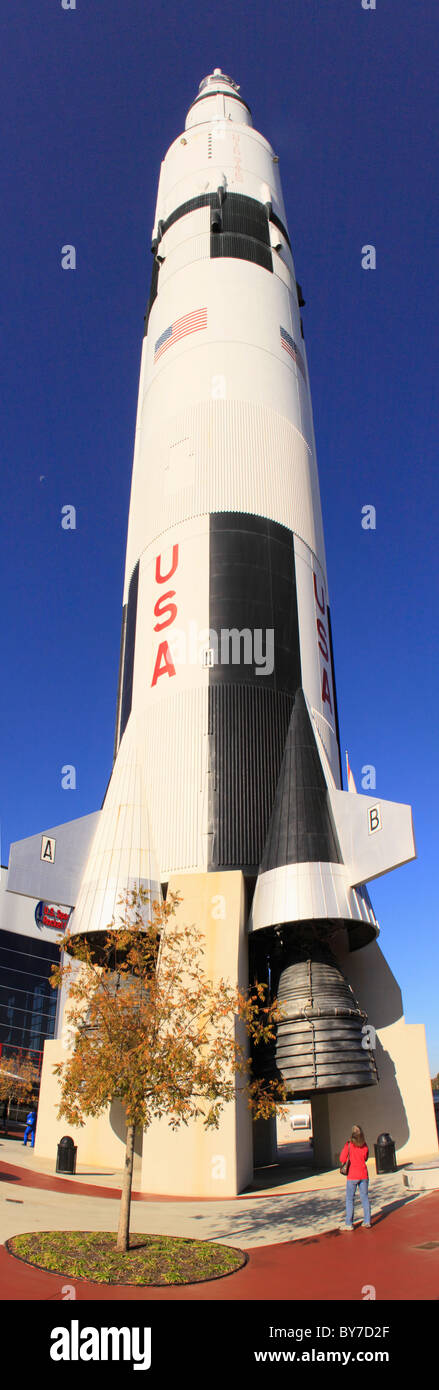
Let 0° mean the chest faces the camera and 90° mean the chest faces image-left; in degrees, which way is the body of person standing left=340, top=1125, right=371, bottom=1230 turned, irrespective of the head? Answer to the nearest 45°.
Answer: approximately 180°

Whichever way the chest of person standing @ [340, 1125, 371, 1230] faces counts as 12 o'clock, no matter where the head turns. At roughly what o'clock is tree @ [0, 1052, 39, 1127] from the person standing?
The tree is roughly at 11 o'clock from the person standing.
